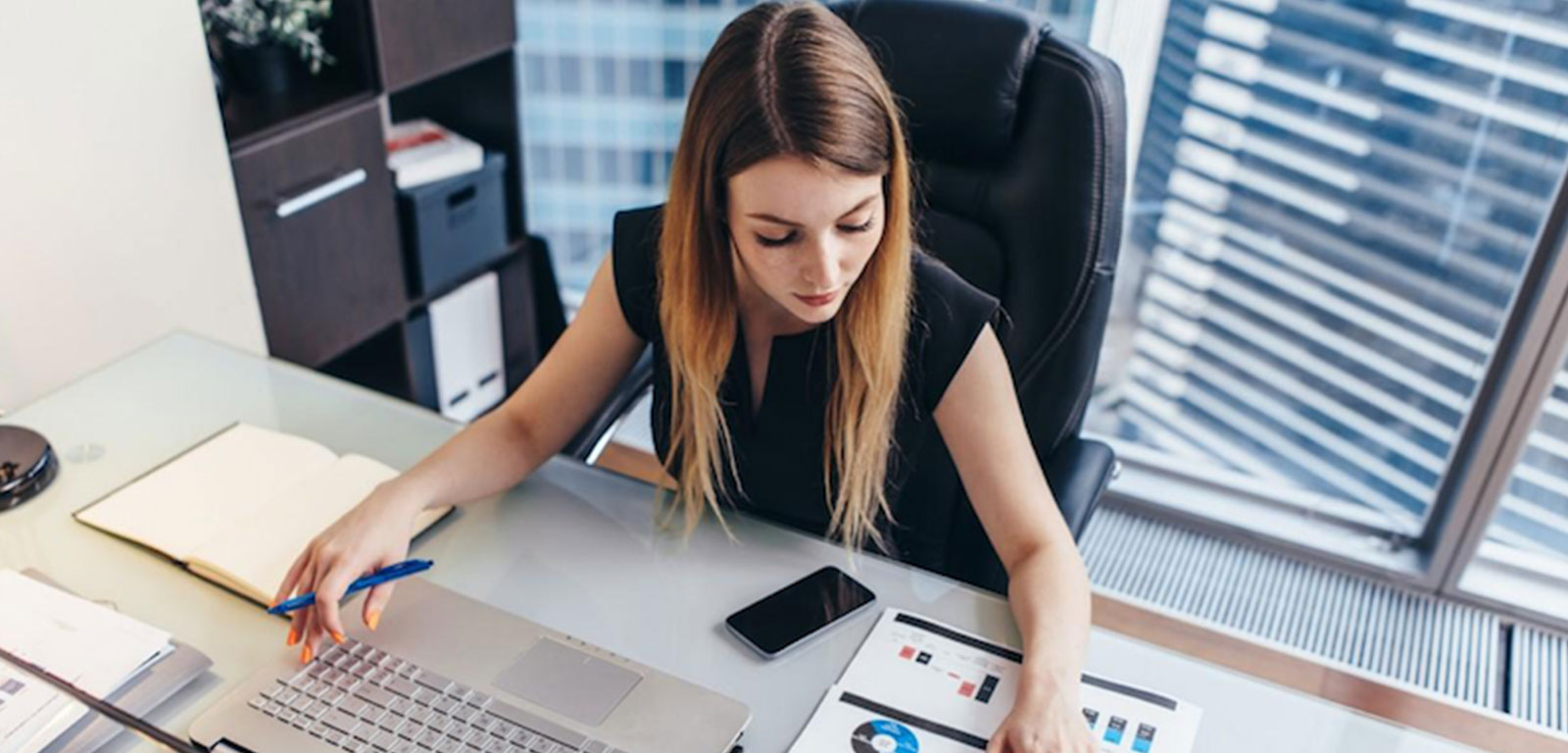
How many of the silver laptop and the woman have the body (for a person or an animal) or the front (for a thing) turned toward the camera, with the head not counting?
1

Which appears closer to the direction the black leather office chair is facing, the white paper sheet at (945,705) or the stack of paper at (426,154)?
the white paper sheet

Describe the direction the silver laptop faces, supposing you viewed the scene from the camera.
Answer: facing away from the viewer and to the right of the viewer

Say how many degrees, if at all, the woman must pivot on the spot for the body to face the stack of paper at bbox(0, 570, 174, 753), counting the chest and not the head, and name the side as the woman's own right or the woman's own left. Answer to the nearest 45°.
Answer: approximately 90° to the woman's own right

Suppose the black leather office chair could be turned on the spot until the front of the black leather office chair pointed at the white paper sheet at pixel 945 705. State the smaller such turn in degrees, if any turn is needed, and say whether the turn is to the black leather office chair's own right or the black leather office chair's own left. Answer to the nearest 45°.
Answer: approximately 45° to the black leather office chair's own left

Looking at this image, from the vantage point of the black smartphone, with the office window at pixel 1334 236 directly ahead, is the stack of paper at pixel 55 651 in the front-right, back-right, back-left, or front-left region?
back-left

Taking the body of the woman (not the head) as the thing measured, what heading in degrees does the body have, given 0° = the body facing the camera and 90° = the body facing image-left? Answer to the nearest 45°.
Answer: approximately 0°
